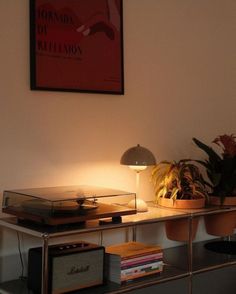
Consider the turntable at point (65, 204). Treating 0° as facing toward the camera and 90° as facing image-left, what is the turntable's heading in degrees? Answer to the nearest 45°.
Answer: approximately 315°

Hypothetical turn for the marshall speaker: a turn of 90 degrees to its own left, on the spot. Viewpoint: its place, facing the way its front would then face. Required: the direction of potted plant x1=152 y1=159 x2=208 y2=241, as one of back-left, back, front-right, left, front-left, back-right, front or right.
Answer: front

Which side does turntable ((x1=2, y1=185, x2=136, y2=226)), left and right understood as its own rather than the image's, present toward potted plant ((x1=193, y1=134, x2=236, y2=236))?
left

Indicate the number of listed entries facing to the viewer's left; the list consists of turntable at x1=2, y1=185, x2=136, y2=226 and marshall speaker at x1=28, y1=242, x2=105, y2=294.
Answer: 0

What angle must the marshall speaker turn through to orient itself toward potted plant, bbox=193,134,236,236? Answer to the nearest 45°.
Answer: approximately 90° to its left

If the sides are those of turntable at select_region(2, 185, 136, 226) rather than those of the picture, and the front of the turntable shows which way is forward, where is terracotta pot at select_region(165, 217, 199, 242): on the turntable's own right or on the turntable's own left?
on the turntable's own left

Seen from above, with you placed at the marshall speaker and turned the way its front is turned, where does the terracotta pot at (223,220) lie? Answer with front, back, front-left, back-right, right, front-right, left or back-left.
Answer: left
